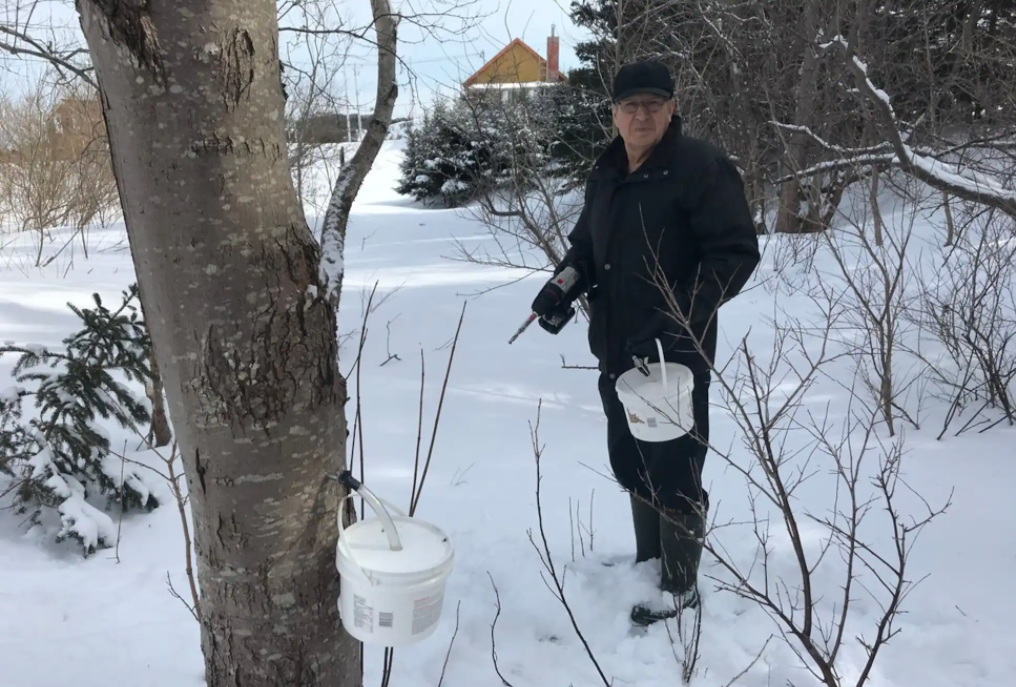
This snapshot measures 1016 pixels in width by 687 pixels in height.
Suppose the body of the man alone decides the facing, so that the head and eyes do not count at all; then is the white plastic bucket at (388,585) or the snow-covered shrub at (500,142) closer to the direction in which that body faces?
the white plastic bucket

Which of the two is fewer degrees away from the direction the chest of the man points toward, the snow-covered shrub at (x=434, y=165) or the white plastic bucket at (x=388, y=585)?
the white plastic bucket

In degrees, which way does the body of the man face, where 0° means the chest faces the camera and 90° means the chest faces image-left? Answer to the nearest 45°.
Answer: approximately 45°

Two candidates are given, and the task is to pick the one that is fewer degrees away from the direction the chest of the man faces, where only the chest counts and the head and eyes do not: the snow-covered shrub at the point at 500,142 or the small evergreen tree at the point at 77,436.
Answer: the small evergreen tree

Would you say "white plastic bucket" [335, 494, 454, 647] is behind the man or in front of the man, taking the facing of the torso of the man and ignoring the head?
in front

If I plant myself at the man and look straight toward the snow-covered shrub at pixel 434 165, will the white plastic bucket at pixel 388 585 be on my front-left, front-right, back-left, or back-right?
back-left

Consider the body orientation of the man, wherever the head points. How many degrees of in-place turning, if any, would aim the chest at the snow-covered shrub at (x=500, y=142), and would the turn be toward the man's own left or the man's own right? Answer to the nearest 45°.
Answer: approximately 135° to the man's own right

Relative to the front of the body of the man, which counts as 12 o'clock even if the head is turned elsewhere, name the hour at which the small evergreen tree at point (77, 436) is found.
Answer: The small evergreen tree is roughly at 2 o'clock from the man.
